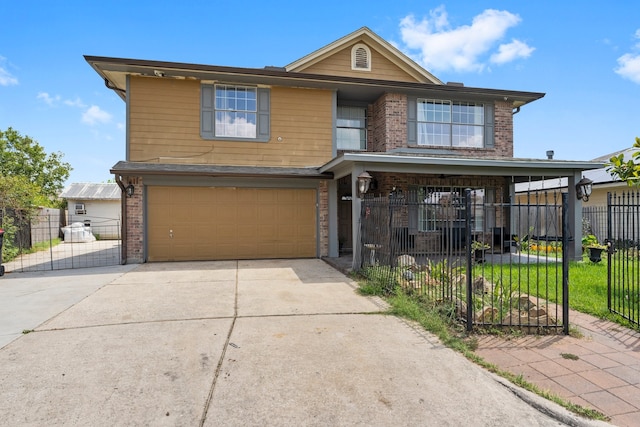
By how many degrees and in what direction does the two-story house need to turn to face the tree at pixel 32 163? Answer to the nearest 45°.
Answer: approximately 135° to its right

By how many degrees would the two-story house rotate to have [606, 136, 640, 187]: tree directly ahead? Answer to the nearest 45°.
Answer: approximately 45° to its left

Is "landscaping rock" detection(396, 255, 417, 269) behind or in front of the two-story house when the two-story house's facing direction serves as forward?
in front

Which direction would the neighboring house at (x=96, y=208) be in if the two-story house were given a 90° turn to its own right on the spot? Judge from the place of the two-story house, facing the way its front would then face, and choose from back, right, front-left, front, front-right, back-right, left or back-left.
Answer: front-right

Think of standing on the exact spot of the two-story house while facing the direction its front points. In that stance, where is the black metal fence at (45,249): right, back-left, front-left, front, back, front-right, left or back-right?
right

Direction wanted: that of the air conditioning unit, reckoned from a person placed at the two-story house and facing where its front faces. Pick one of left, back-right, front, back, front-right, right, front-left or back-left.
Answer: back-right

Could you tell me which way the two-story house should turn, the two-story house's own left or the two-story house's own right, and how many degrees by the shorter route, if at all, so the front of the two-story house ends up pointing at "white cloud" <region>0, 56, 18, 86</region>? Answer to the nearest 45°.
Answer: approximately 135° to the two-story house's own right

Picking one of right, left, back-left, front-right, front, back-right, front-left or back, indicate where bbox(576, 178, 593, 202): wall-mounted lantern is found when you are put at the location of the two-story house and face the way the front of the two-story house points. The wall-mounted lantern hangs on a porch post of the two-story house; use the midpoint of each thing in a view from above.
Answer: left

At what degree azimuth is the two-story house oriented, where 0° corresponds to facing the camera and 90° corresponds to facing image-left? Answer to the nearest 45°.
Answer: approximately 0°

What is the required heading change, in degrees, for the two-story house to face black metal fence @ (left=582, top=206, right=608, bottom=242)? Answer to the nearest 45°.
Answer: approximately 90° to its left
